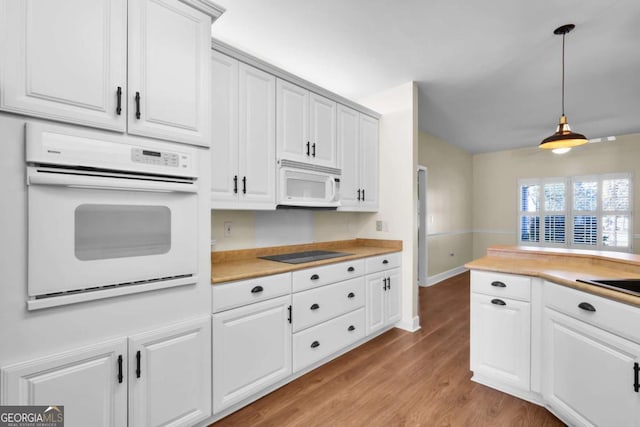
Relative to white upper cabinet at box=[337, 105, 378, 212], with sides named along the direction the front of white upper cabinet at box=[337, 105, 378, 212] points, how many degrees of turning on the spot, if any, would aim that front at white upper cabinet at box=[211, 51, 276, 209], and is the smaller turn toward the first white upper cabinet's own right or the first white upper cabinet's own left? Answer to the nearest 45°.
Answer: approximately 90° to the first white upper cabinet's own right

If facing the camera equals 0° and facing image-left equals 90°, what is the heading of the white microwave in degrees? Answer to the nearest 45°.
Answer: approximately 315°

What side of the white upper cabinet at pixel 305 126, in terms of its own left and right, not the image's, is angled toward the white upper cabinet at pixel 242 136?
right

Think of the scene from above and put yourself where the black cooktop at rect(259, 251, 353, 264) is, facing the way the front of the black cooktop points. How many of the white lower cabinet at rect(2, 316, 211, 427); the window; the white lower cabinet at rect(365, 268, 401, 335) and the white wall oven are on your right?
2

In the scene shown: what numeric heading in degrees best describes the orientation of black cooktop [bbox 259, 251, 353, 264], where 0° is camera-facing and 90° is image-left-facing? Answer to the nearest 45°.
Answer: approximately 315°

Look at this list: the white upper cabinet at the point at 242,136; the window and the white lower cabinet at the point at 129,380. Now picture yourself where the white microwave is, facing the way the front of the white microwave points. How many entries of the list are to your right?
2

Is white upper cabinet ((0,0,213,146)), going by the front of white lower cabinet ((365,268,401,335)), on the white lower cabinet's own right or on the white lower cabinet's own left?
on the white lower cabinet's own right
